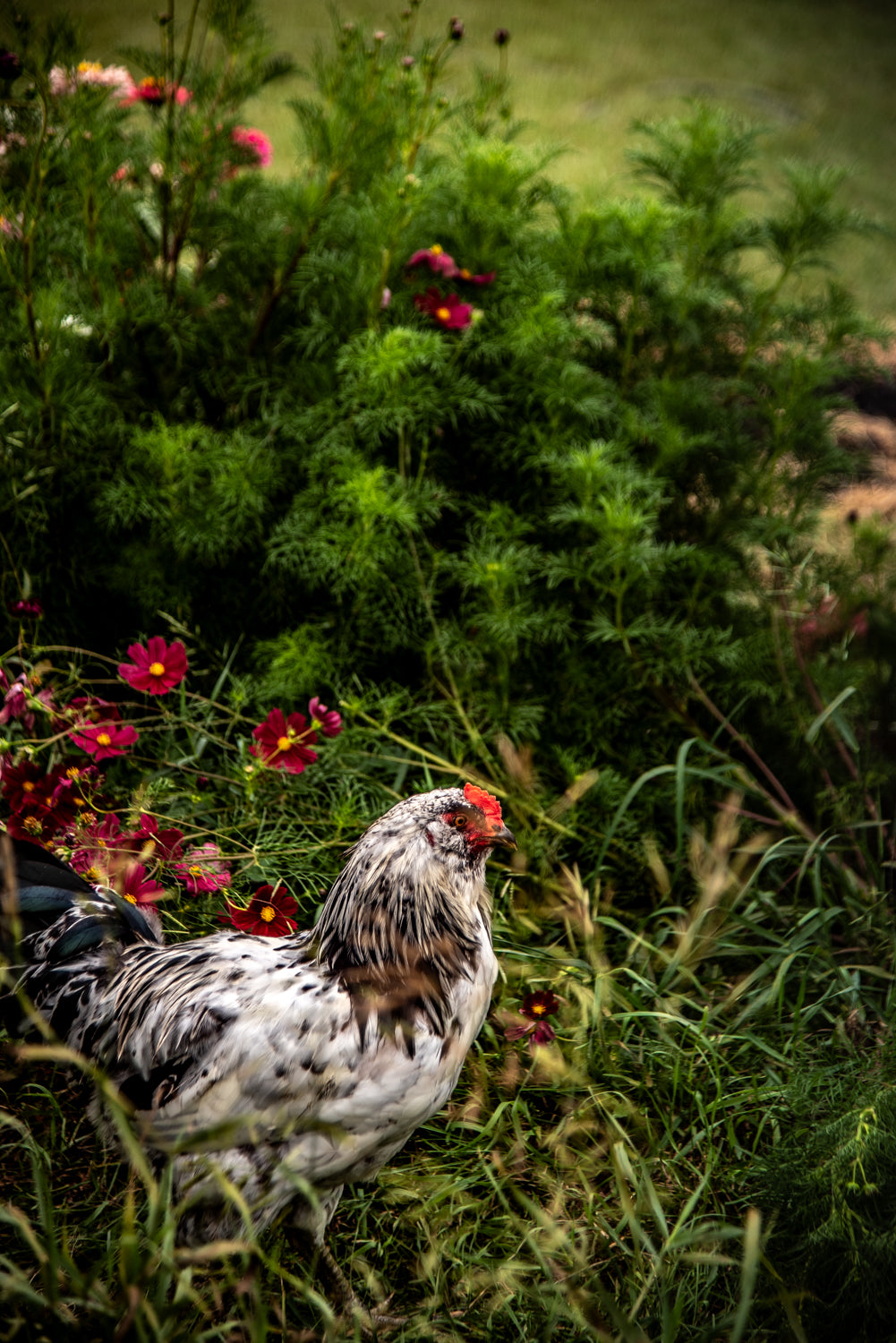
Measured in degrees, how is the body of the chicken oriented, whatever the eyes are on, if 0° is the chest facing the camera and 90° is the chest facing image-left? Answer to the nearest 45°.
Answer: approximately 270°

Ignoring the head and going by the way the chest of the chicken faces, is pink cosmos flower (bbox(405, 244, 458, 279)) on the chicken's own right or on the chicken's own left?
on the chicken's own left

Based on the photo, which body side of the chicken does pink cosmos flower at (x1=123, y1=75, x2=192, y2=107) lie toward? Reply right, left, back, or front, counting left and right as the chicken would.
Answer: left

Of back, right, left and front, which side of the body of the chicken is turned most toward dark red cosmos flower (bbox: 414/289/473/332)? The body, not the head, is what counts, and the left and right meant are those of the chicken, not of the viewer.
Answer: left
